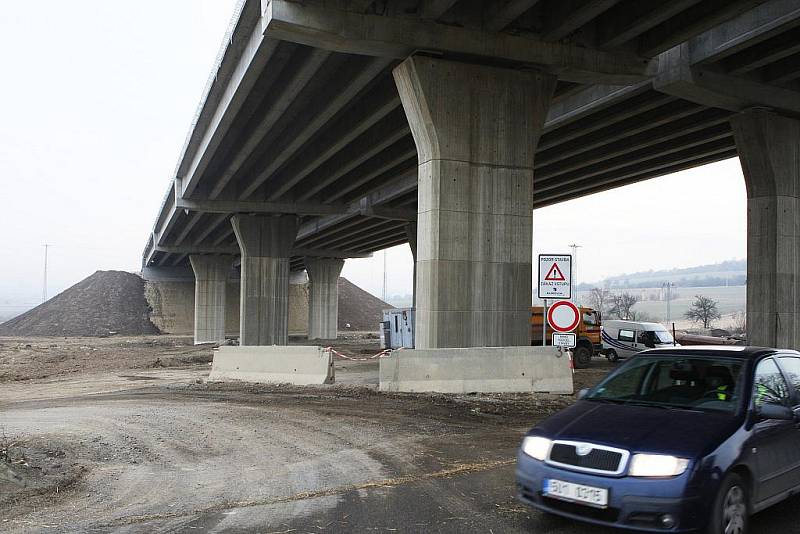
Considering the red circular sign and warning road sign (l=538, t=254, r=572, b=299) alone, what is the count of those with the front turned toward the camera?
2

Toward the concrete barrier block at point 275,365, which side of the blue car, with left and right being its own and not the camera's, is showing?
right

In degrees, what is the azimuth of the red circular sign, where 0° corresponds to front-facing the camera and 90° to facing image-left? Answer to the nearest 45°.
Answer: approximately 0°

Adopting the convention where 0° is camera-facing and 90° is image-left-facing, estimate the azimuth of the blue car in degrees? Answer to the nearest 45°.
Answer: approximately 45°

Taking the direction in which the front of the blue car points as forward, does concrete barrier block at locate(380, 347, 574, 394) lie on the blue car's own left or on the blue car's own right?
on the blue car's own right

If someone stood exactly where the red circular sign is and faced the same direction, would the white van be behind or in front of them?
behind

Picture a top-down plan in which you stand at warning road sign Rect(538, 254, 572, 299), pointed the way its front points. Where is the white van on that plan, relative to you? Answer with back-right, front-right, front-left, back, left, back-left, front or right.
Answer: back
